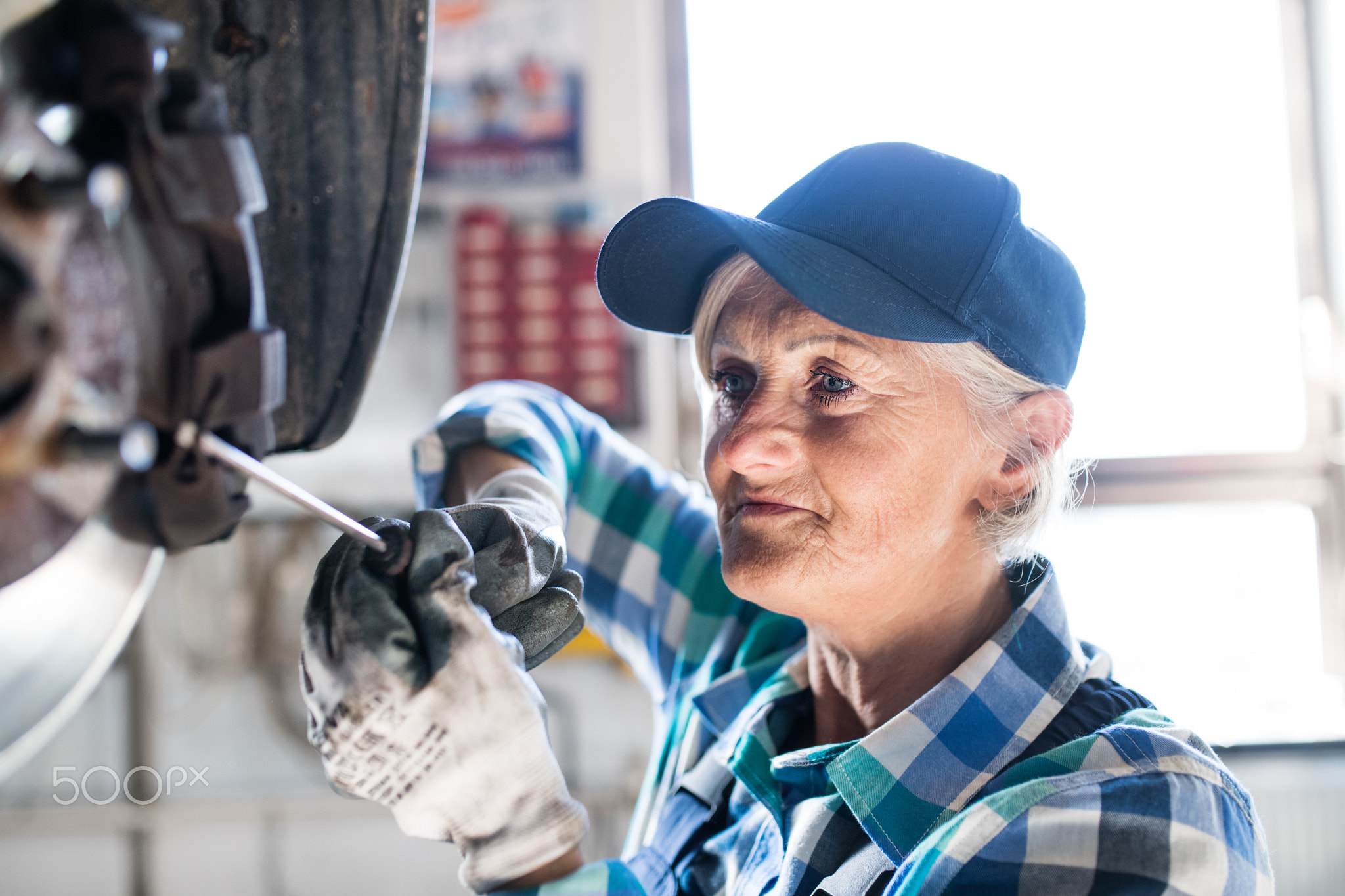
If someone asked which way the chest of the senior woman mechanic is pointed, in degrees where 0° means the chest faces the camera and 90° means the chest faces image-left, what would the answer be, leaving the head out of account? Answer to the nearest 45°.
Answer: approximately 45°
